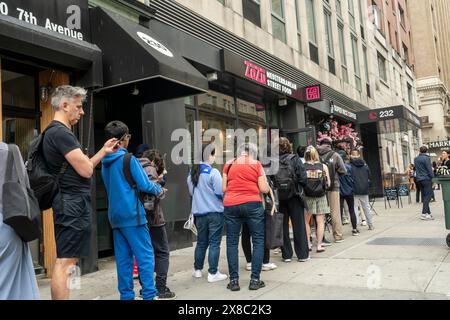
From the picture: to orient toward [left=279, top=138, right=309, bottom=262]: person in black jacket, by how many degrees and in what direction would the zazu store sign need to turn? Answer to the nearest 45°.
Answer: approximately 45° to its right

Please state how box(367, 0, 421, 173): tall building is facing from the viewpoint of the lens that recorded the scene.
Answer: facing the viewer and to the right of the viewer

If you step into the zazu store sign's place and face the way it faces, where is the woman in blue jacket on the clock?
The woman in blue jacket is roughly at 2 o'clock from the zazu store sign.

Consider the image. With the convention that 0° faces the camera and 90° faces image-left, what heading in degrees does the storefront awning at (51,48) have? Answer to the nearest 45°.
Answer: approximately 315°

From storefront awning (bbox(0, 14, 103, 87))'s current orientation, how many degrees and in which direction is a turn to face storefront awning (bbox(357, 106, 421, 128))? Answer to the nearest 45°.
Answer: approximately 90° to its left

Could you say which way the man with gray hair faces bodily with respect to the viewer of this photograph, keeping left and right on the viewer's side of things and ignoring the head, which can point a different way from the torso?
facing to the right of the viewer

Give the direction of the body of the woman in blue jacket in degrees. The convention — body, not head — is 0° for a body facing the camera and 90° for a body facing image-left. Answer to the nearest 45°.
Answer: approximately 225°

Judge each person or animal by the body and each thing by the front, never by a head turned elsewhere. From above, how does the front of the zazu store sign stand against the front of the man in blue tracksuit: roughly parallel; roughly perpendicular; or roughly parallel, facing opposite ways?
roughly perpendicular

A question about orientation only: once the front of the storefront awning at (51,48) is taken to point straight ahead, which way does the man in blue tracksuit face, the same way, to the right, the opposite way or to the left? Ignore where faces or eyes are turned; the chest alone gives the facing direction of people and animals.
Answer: to the left

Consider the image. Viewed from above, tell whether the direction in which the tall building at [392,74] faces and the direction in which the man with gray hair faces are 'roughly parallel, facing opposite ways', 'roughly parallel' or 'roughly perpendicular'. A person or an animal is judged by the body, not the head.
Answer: roughly perpendicular

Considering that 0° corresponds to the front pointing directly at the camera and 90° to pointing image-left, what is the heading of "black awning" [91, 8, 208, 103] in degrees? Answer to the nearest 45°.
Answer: approximately 315°

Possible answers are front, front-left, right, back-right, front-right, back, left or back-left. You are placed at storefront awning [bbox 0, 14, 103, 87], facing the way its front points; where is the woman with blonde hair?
front-left

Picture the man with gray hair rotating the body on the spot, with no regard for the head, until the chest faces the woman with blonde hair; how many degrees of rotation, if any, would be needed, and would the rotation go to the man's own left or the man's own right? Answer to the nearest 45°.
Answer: approximately 45° to the man's own left

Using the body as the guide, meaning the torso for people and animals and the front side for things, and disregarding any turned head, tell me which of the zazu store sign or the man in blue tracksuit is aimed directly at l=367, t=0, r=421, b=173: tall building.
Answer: the man in blue tracksuit
